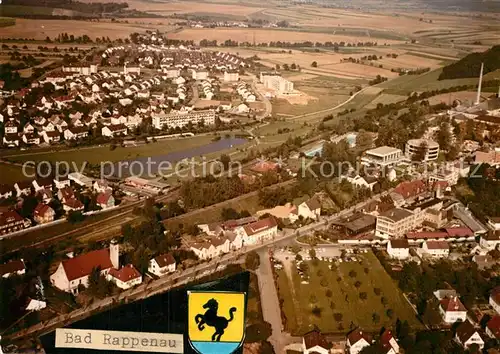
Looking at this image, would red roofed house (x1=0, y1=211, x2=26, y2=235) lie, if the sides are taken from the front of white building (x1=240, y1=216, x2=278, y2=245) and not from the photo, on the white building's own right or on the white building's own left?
on the white building's own right

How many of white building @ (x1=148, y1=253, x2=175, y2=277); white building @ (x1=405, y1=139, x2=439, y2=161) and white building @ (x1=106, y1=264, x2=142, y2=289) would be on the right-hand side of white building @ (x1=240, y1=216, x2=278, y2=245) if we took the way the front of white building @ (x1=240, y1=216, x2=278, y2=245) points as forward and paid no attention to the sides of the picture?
2

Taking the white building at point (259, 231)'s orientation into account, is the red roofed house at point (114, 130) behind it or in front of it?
behind

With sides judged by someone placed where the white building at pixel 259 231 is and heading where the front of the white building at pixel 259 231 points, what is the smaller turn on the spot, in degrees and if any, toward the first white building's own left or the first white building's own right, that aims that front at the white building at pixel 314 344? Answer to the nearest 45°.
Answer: approximately 45° to the first white building's own right

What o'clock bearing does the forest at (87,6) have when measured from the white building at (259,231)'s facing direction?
The forest is roughly at 6 o'clock from the white building.

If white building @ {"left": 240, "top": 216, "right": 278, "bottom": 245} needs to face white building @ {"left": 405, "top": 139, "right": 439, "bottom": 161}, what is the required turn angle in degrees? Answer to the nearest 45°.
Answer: approximately 90° to its left

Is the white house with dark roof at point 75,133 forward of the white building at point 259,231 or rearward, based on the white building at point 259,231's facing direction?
rearward

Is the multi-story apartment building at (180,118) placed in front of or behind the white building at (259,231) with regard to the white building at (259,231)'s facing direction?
behind

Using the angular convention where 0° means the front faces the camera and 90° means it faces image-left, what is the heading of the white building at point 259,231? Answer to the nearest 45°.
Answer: approximately 315°

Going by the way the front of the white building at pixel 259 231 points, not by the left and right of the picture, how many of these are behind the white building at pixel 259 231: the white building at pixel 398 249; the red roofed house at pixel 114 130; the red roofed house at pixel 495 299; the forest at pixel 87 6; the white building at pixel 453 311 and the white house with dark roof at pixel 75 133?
3

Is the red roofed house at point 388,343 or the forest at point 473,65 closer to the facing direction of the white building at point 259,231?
the red roofed house

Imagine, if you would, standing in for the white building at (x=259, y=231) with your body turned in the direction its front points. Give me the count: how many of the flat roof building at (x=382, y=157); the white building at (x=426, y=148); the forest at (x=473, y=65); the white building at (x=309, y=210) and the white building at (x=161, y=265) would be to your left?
4

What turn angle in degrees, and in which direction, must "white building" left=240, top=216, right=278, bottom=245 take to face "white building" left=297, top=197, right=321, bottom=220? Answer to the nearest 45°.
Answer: approximately 90° to its left
